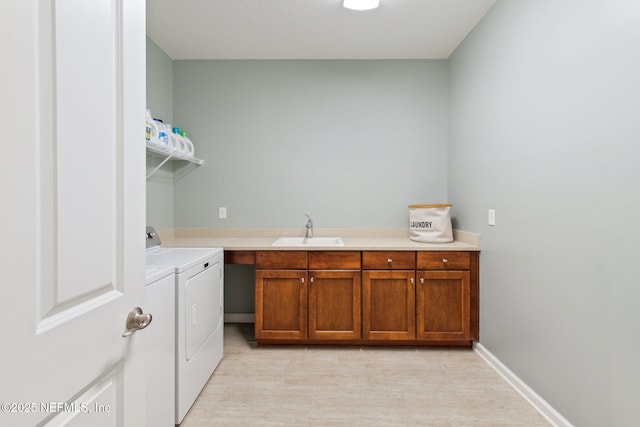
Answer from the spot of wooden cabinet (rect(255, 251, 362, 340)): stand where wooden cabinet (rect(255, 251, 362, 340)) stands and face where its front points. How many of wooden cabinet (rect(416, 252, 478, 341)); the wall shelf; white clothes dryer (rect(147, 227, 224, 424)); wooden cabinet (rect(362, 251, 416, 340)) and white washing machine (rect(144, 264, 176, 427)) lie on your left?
2

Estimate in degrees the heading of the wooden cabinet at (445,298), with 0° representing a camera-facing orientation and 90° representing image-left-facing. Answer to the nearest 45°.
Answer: approximately 0°
